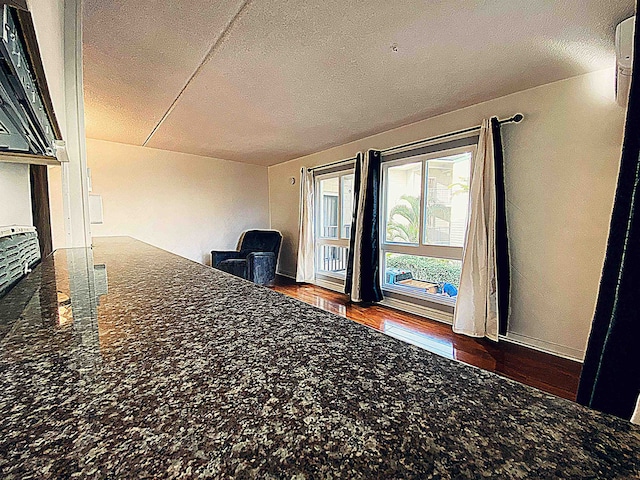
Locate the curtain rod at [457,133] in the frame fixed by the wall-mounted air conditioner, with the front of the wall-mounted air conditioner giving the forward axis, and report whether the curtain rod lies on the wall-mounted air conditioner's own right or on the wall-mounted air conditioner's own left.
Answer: on the wall-mounted air conditioner's own right

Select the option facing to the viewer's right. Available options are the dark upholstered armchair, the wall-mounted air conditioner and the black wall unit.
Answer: the black wall unit

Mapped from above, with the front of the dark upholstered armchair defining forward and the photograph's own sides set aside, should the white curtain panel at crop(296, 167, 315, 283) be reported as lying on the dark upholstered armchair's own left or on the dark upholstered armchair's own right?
on the dark upholstered armchair's own left

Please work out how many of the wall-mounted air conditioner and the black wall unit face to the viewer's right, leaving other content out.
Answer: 1

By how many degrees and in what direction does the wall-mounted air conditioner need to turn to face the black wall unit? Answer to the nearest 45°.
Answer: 0° — it already faces it

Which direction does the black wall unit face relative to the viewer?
to the viewer's right
